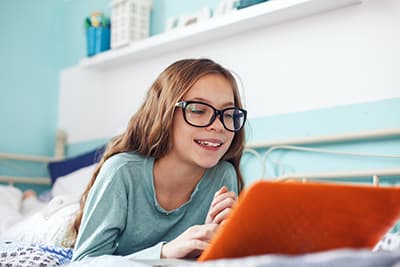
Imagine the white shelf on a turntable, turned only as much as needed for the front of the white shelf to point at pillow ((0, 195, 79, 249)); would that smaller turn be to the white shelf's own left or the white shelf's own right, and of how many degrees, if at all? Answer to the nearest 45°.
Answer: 0° — it already faces it

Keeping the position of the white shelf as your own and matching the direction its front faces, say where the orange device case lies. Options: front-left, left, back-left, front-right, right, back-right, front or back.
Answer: front-left

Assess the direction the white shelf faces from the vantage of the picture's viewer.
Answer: facing the viewer and to the left of the viewer

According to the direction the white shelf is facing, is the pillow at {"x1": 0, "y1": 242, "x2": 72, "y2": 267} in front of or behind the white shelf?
in front
